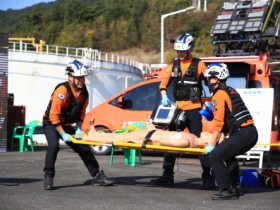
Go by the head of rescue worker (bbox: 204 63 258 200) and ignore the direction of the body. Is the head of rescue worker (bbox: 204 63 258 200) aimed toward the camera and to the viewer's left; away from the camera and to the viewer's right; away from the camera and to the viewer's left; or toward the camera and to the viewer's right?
toward the camera and to the viewer's left

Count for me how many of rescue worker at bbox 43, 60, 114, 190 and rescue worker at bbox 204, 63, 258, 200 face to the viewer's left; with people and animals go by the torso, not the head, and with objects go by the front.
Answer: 1

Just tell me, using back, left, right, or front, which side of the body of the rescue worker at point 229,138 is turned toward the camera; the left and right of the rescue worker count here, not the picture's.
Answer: left

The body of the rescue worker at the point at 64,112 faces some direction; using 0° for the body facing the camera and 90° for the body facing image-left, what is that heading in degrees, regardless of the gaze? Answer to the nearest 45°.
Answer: approximately 315°

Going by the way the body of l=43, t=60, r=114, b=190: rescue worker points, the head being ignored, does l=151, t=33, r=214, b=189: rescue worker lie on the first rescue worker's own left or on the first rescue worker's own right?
on the first rescue worker's own left

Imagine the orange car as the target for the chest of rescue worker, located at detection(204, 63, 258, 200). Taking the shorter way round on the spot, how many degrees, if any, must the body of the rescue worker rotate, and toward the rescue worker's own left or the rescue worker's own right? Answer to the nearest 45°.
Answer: approximately 90° to the rescue worker's own right

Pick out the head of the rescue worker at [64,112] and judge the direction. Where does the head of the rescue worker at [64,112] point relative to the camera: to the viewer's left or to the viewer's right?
to the viewer's right

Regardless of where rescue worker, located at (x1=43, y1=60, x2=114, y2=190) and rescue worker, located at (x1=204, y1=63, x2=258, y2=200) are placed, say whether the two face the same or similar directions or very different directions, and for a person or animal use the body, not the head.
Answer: very different directions
